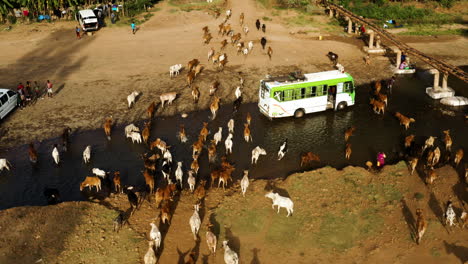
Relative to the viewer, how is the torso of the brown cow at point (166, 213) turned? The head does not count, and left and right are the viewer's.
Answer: facing away from the viewer

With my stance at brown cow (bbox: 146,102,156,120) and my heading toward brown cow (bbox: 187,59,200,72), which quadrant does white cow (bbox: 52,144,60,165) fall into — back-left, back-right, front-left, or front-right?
back-left

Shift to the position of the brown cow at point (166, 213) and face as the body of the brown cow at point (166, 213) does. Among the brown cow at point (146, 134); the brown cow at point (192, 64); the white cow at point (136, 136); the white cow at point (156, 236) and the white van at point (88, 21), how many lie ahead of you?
4

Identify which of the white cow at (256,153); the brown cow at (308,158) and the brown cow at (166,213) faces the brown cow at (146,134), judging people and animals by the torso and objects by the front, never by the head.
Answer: the brown cow at (166,213)

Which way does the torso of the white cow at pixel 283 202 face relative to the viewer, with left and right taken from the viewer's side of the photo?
facing to the left of the viewer

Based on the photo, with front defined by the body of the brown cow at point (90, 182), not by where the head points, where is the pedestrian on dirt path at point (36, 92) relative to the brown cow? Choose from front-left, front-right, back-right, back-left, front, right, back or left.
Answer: right

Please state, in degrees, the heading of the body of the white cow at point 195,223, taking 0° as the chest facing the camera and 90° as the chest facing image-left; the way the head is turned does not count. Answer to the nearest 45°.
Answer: approximately 180°

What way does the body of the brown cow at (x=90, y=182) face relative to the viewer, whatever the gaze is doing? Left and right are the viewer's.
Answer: facing to the left of the viewer

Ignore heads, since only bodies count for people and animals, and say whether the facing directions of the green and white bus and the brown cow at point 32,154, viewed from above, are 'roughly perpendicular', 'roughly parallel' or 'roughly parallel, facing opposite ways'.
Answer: roughly perpendicular

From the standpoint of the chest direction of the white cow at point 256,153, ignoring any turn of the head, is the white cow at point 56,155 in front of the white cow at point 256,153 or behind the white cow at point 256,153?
behind
